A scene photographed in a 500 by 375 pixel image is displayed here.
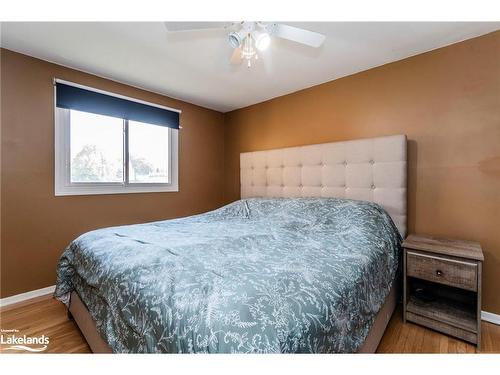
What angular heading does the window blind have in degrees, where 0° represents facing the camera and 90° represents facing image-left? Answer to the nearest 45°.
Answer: approximately 315°

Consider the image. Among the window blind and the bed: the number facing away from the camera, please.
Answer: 0

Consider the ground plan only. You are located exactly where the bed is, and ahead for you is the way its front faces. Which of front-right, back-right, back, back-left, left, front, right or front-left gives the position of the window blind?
right

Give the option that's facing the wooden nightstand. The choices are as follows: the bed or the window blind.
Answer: the window blind

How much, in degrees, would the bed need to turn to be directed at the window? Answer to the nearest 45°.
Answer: approximately 90° to its right

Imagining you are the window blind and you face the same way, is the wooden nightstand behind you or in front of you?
in front

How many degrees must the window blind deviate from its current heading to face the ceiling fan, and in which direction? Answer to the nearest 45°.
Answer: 0° — it already faces it

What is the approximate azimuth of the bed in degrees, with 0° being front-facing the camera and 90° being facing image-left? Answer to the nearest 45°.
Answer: approximately 45°

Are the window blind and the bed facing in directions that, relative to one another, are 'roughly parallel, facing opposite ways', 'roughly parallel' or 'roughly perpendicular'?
roughly perpendicular
